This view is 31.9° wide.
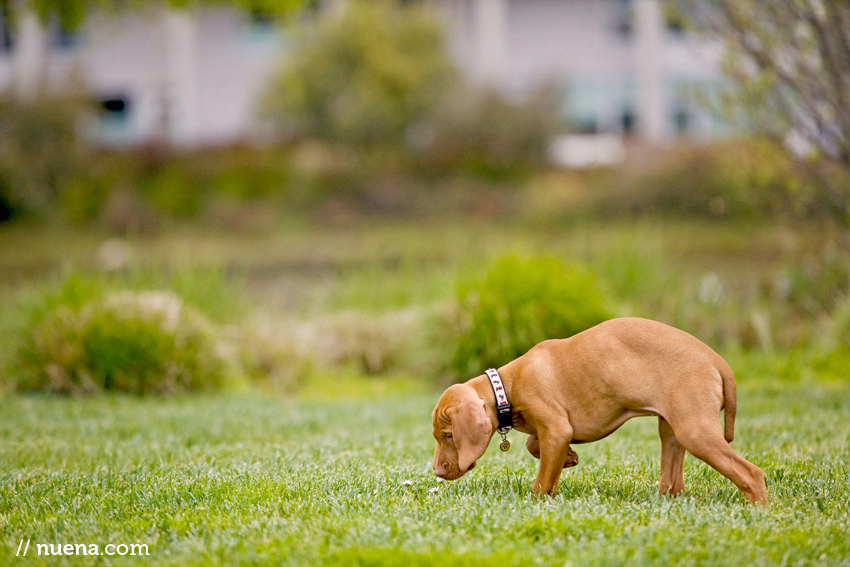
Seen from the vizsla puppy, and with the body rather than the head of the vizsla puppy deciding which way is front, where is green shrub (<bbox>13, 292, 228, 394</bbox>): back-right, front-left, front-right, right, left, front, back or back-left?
front-right

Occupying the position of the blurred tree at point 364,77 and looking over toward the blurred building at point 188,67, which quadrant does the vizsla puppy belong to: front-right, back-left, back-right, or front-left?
back-left

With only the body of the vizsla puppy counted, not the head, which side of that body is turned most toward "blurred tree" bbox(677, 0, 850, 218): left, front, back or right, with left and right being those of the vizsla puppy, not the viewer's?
right

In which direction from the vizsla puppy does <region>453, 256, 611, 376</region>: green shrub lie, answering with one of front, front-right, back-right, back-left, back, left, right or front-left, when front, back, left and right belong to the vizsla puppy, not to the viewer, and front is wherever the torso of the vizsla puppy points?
right

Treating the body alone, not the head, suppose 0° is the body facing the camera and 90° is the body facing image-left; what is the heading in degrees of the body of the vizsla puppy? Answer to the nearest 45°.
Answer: approximately 90°

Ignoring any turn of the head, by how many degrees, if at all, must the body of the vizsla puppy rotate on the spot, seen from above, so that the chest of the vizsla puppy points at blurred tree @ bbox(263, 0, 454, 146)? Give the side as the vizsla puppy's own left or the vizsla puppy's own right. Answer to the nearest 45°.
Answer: approximately 90° to the vizsla puppy's own right

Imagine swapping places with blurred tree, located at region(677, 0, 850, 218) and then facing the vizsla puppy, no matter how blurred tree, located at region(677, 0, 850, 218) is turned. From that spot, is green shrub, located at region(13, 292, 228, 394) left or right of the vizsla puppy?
right

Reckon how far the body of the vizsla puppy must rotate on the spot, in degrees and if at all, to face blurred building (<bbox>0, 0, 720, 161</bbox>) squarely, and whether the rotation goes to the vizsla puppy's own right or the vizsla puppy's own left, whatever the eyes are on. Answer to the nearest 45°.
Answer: approximately 90° to the vizsla puppy's own right
